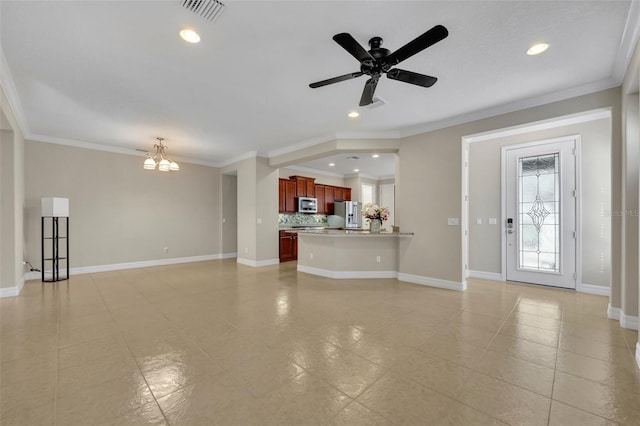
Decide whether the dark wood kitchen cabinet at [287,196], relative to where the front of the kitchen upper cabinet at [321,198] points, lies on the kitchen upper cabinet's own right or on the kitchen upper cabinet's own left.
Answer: on the kitchen upper cabinet's own right

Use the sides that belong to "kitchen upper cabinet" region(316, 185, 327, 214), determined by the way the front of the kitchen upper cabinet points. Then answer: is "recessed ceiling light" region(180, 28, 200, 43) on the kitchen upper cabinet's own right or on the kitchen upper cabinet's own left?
on the kitchen upper cabinet's own right

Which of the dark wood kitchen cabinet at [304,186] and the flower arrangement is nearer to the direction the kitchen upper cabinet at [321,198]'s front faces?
the flower arrangement

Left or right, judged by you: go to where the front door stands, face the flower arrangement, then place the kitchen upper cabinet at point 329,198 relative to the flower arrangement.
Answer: right

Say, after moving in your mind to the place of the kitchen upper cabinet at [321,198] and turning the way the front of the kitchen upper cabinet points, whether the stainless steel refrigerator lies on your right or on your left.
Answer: on your left

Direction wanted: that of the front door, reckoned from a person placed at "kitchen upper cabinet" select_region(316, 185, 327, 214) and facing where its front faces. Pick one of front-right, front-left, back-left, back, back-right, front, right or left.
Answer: front

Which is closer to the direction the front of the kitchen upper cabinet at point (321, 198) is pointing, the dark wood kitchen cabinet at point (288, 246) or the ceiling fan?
the ceiling fan

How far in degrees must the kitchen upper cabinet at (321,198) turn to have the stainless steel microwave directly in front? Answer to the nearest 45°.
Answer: approximately 90° to its right

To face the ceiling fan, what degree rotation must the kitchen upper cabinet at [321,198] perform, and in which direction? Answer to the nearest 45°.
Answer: approximately 45° to its right

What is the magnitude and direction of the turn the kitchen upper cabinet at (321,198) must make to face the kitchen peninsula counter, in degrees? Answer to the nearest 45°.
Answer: approximately 45° to its right
